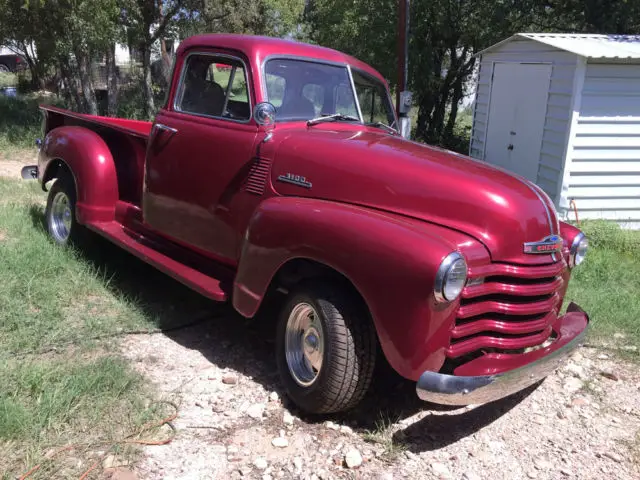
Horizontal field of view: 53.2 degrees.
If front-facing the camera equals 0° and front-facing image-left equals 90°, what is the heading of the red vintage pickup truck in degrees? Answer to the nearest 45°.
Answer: approximately 315°

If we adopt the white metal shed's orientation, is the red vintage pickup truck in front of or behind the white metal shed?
in front

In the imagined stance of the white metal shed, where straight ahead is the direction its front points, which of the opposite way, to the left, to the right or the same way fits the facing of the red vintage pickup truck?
to the left

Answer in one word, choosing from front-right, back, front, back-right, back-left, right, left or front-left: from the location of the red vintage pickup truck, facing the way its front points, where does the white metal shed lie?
left

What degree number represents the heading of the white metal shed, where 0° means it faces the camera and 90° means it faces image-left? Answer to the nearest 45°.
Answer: approximately 45°
